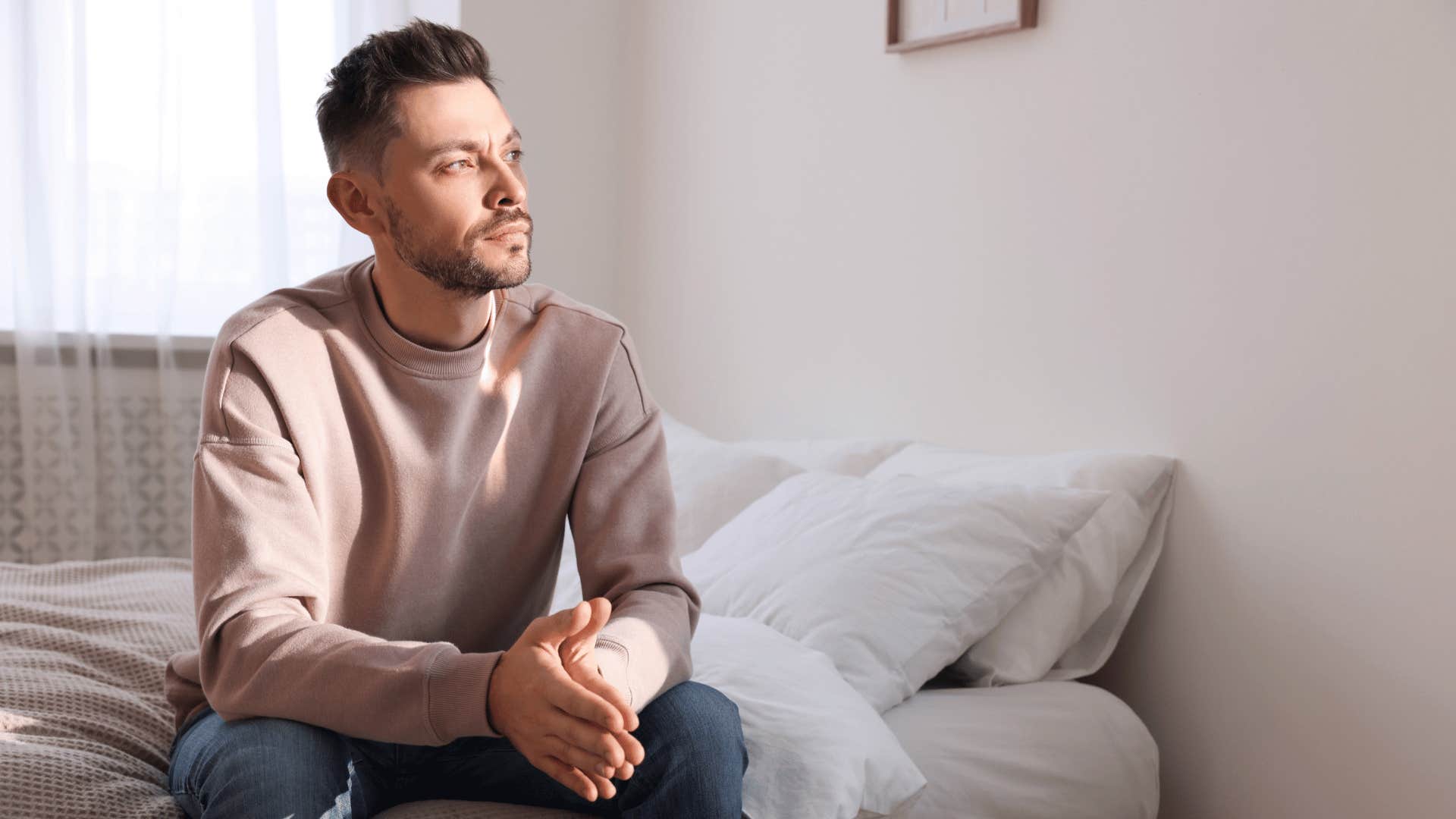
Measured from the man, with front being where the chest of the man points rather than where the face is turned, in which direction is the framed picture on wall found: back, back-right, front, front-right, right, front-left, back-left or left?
left

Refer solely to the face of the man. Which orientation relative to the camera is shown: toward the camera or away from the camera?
toward the camera

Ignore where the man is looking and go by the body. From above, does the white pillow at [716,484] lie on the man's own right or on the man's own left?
on the man's own left

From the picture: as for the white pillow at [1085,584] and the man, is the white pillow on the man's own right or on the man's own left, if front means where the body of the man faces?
on the man's own left
